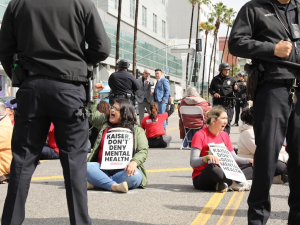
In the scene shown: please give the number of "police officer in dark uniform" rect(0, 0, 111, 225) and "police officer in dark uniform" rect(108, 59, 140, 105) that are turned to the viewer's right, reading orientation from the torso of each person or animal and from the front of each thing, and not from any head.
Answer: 0

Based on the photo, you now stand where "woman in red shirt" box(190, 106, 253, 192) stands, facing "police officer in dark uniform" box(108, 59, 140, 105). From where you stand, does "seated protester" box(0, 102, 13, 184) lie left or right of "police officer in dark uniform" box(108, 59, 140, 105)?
left

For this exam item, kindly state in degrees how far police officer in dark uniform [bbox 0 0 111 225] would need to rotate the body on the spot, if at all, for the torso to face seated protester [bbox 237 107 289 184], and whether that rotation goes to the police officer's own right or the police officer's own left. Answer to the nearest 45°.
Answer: approximately 45° to the police officer's own right

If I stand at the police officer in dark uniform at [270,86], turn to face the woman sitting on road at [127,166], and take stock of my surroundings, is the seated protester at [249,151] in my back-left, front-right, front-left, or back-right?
front-right

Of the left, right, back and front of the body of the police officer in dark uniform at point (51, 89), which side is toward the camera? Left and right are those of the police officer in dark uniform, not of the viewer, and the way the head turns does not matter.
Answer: back

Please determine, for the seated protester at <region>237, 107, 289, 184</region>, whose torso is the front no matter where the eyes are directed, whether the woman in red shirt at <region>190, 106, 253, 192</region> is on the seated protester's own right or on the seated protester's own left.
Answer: on the seated protester's own right

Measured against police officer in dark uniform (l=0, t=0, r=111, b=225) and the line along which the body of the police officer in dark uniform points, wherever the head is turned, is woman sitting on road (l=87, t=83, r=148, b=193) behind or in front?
in front

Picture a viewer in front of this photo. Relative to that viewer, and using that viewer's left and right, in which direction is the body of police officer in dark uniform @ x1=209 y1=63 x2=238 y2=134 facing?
facing the viewer and to the right of the viewer
